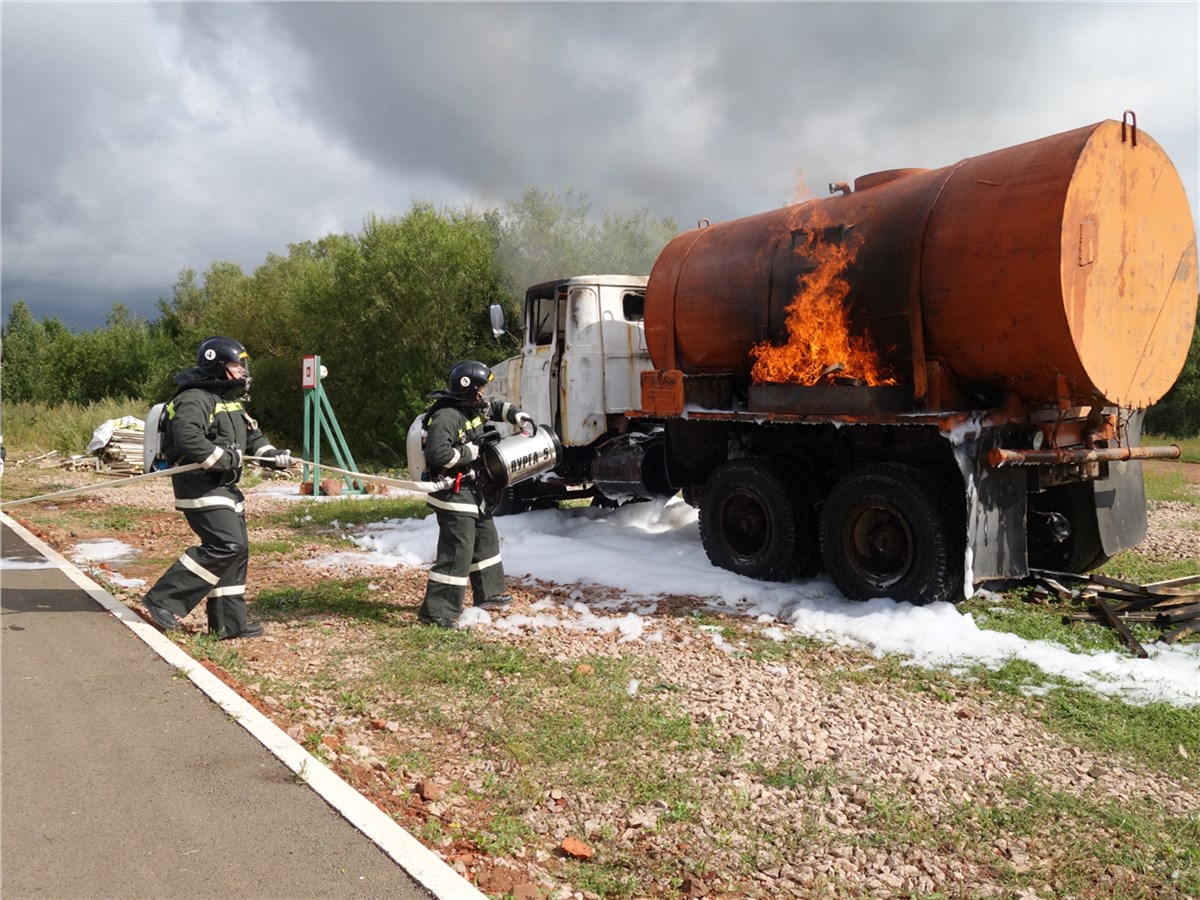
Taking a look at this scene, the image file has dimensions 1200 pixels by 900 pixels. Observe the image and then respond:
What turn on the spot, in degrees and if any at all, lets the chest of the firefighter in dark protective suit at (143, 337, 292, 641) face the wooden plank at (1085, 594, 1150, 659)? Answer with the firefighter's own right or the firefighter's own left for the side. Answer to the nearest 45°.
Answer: approximately 45° to the firefighter's own right

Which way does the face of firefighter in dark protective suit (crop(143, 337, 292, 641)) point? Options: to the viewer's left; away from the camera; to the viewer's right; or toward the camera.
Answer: to the viewer's right

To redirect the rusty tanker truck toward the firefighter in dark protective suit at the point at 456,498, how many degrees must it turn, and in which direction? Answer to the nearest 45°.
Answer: approximately 45° to its left

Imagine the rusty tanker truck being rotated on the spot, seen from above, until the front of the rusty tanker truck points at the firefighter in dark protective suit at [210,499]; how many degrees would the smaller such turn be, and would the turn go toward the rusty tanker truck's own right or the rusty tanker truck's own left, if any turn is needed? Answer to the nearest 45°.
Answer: approximately 45° to the rusty tanker truck's own left

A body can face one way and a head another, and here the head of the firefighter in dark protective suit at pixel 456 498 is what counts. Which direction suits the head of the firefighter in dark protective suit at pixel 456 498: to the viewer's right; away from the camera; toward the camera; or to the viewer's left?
to the viewer's right

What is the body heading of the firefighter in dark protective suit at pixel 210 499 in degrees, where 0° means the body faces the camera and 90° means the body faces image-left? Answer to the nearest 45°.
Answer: approximately 270°

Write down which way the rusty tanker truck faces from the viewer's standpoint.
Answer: facing away from the viewer and to the left of the viewer

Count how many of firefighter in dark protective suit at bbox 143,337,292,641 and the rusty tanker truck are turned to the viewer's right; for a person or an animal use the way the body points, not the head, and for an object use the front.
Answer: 1

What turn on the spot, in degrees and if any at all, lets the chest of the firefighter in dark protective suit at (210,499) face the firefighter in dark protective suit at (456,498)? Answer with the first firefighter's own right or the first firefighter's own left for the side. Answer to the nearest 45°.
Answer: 0° — they already face them

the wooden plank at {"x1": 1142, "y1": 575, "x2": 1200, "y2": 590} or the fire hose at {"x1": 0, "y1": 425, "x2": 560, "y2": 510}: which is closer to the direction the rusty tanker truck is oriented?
the fire hose

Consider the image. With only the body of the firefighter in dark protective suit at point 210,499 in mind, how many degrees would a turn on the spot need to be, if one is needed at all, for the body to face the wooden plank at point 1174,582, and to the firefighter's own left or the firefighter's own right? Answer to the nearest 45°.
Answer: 0° — they already face it
